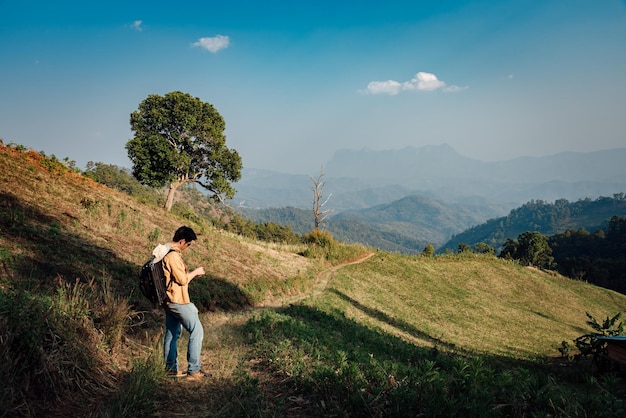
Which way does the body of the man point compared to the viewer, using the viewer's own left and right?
facing to the right of the viewer

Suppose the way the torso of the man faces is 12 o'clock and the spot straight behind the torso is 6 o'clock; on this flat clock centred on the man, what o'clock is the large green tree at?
The large green tree is roughly at 9 o'clock from the man.

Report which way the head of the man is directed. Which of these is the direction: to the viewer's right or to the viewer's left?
to the viewer's right
